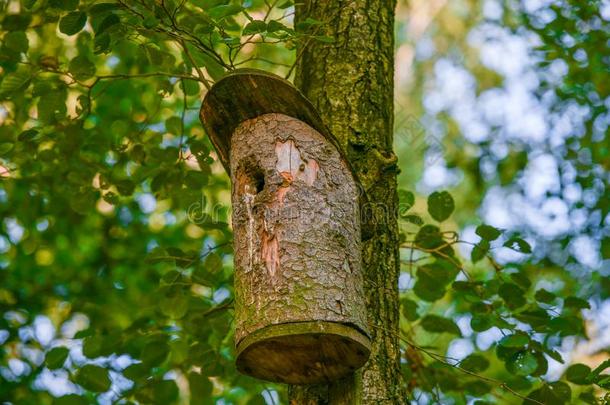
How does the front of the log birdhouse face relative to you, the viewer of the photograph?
facing the viewer and to the left of the viewer

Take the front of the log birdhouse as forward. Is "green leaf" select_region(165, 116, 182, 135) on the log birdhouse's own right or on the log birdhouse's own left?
on the log birdhouse's own right

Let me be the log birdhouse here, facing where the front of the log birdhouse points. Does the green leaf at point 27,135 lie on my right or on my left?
on my right
